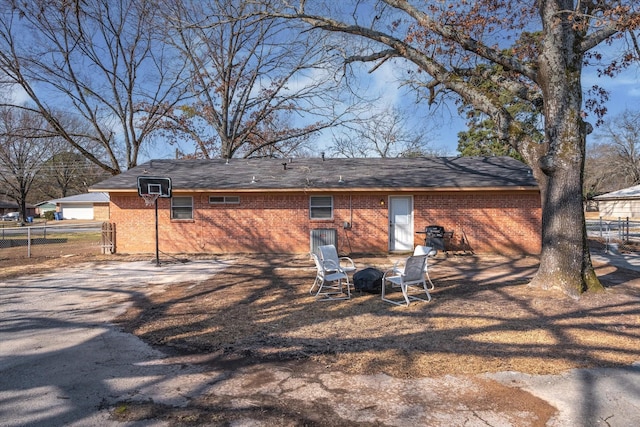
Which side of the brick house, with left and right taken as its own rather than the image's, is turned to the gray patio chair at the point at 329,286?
back

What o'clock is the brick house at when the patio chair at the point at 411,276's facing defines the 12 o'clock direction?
The brick house is roughly at 1 o'clock from the patio chair.

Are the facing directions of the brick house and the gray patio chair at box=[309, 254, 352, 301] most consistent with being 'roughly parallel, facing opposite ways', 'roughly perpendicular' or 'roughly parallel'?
roughly perpendicular

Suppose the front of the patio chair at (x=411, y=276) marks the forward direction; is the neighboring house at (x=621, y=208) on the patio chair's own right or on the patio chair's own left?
on the patio chair's own right

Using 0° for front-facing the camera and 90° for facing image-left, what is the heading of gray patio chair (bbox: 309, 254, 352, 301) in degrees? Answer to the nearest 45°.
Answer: approximately 270°

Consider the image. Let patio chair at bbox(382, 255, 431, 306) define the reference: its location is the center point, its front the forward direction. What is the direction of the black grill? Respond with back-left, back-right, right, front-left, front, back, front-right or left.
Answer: front-right

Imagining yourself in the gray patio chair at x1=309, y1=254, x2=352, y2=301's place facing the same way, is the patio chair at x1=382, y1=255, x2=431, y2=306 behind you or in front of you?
in front

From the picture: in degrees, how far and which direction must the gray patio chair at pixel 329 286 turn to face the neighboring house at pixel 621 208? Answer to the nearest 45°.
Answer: approximately 45° to its left

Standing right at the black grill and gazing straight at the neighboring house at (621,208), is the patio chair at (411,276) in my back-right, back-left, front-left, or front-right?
back-right

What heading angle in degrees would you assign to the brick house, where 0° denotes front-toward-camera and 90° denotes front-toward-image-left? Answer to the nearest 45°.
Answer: approximately 180°

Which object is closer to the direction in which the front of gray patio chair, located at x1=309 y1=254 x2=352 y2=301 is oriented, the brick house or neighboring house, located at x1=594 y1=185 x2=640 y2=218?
the neighboring house
